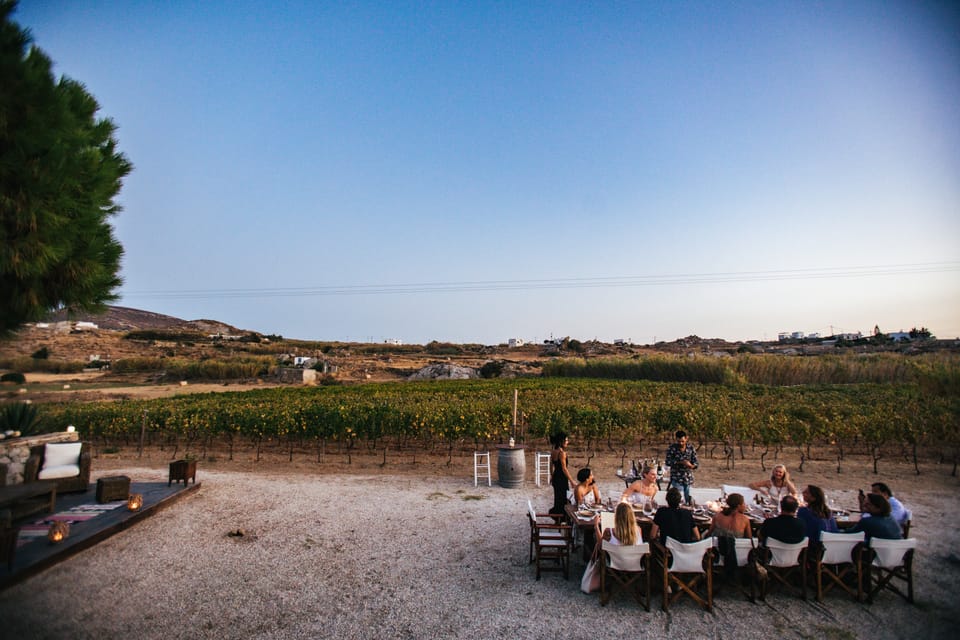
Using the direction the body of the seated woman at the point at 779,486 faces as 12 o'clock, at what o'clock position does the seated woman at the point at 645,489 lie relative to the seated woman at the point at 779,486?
the seated woman at the point at 645,489 is roughly at 2 o'clock from the seated woman at the point at 779,486.

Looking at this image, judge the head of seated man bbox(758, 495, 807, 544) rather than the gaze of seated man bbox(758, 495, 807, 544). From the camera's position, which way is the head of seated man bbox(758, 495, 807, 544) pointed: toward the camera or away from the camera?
away from the camera

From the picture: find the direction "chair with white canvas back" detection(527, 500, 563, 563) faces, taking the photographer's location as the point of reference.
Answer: facing to the right of the viewer

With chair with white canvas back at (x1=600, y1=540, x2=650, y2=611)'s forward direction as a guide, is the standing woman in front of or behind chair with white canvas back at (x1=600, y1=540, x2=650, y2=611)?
in front

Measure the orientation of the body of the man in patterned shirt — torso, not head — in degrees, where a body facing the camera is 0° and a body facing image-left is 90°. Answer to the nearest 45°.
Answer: approximately 0°

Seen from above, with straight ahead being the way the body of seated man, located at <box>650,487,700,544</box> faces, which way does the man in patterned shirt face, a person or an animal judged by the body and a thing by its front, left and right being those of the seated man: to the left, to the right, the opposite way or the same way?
the opposite way

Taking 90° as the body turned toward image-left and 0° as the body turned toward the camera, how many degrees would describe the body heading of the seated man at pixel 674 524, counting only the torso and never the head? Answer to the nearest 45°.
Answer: approximately 180°

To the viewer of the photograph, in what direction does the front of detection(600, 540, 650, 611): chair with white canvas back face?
facing away from the viewer

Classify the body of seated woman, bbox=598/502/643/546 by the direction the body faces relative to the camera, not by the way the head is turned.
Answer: away from the camera

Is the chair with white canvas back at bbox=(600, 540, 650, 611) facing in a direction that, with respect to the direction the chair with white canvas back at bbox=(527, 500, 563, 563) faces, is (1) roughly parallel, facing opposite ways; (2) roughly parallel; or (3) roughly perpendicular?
roughly perpendicular

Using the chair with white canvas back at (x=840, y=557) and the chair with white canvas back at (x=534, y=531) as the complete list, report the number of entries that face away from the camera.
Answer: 1

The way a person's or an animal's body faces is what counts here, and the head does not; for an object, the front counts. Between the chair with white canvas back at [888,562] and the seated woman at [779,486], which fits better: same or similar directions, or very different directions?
very different directions

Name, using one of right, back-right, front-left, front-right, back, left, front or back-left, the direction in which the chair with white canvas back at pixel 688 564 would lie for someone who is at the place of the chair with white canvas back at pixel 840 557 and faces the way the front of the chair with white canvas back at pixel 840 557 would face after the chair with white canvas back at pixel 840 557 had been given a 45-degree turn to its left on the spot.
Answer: left

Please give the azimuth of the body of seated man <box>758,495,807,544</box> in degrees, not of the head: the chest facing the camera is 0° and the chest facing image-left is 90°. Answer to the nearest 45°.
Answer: approximately 180°

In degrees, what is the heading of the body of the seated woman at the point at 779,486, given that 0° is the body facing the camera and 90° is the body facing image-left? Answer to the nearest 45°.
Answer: approximately 0°

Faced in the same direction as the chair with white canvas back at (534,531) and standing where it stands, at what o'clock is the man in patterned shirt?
The man in patterned shirt is roughly at 11 o'clock from the chair with white canvas back.
